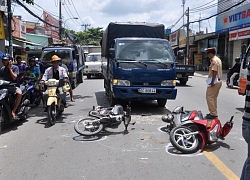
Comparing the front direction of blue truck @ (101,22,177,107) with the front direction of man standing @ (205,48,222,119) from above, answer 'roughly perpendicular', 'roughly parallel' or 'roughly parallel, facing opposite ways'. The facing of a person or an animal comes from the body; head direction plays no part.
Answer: roughly perpendicular

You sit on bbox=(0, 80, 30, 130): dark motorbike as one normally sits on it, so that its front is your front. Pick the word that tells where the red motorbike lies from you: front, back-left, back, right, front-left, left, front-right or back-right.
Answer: left

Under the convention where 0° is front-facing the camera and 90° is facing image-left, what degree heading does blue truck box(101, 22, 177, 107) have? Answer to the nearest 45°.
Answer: approximately 0°

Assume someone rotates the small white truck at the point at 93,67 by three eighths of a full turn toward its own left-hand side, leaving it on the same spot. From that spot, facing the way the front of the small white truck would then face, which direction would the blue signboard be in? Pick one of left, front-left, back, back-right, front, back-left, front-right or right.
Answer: front-right

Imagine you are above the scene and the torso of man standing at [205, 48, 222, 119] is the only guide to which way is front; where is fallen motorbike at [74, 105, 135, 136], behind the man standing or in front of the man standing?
in front

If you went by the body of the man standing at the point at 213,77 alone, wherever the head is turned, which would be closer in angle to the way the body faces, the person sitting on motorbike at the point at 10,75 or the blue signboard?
the person sitting on motorbike

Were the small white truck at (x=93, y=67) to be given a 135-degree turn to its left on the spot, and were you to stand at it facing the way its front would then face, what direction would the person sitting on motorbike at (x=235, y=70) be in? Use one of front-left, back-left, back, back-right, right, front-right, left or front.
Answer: right

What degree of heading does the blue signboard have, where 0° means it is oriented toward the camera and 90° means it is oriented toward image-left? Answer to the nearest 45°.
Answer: approximately 45°

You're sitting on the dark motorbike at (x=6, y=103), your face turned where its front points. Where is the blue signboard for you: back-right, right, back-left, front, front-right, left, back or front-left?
back

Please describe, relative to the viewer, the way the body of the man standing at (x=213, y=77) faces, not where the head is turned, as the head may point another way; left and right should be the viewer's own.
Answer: facing to the left of the viewer

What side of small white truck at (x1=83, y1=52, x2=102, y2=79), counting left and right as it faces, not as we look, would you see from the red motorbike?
front
